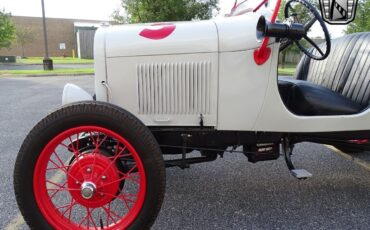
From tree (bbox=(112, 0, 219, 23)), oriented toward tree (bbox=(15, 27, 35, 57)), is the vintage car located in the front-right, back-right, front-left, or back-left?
back-left

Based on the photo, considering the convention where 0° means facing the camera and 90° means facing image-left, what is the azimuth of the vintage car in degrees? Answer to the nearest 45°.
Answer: approximately 90°

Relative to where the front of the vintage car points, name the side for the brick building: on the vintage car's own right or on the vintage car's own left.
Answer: on the vintage car's own right

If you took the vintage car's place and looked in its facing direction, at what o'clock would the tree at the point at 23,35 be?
The tree is roughly at 2 o'clock from the vintage car.

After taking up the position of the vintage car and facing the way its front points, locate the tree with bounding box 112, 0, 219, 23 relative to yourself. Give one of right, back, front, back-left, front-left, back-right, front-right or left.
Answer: right
